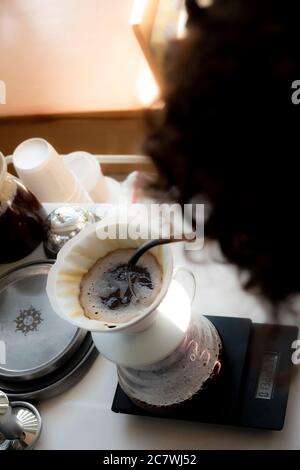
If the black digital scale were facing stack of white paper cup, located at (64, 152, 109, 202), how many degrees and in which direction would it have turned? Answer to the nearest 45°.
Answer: approximately 135° to its left

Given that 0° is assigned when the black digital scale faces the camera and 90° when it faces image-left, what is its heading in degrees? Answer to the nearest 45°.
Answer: approximately 270°
